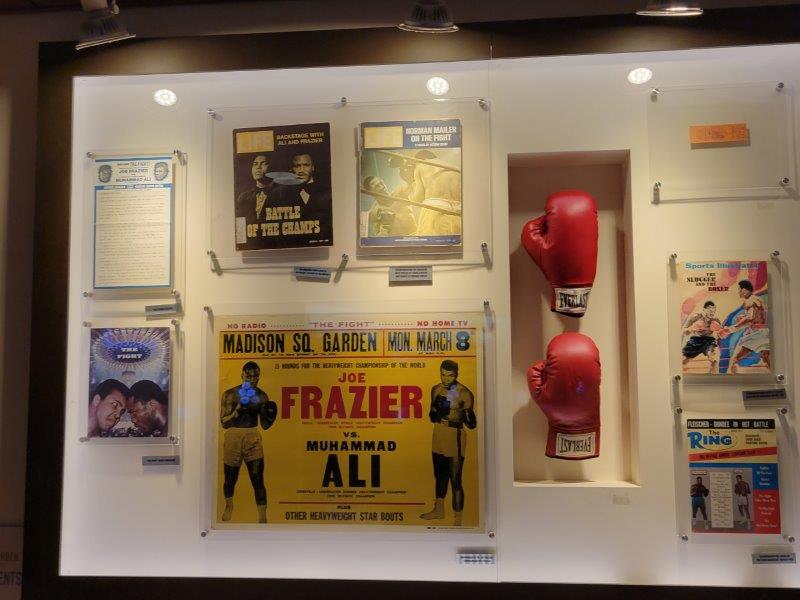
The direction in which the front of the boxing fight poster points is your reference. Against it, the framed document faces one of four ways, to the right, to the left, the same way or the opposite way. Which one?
the same way

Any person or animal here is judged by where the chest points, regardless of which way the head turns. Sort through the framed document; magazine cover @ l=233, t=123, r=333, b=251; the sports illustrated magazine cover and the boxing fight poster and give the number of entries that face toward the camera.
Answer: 4

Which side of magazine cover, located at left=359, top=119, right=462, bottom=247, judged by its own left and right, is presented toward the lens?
front

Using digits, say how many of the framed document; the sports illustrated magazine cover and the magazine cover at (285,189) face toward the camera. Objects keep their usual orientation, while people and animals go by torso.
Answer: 3

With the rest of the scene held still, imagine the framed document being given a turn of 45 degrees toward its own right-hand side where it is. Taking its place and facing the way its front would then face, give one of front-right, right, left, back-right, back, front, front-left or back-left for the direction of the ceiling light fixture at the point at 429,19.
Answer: left

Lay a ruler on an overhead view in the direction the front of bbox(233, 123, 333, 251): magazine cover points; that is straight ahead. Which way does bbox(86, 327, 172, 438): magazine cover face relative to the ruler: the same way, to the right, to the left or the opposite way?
the same way

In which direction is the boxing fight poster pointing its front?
toward the camera

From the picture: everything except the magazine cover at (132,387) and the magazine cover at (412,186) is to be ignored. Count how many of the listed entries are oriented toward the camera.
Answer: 2

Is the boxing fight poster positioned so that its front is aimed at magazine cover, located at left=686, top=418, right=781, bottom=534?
no

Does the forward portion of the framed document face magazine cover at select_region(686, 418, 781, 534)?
no

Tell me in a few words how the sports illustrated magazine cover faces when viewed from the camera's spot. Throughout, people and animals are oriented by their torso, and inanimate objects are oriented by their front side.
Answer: facing the viewer

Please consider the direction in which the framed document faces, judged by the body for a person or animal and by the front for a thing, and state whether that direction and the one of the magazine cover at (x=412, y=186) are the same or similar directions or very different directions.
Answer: same or similar directions

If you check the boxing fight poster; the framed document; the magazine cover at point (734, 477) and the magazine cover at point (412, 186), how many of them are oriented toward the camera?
4

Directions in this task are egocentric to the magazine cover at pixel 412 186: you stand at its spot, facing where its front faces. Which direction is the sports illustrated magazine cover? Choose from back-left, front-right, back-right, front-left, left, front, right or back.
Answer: left
